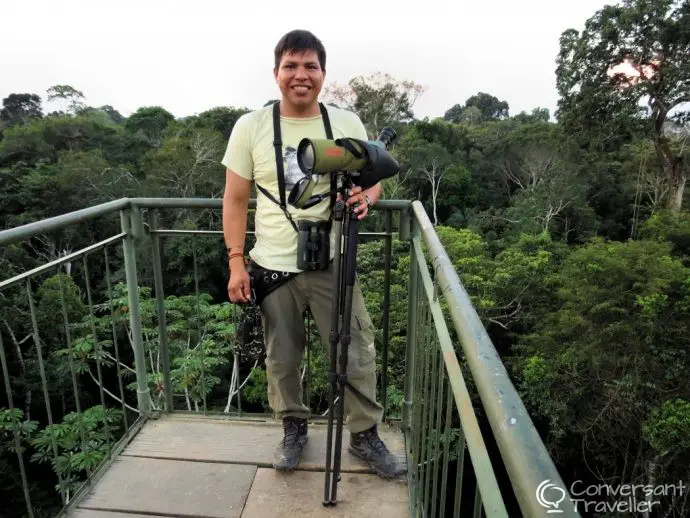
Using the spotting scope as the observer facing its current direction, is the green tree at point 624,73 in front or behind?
behind

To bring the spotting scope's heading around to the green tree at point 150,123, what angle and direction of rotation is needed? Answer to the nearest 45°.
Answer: approximately 135° to its right

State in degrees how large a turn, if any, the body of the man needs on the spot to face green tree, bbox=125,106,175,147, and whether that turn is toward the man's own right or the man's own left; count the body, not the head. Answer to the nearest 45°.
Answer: approximately 180°

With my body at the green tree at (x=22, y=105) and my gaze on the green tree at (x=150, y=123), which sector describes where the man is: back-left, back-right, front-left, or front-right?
front-right

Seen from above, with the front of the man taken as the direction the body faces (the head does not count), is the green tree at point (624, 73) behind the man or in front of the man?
behind

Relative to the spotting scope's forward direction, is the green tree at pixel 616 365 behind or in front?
behind

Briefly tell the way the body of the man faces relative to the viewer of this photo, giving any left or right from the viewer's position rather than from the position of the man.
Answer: facing the viewer

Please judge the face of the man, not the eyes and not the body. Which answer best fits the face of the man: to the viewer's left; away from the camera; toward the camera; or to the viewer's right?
toward the camera
